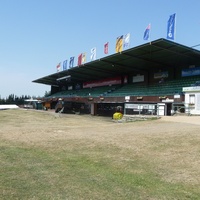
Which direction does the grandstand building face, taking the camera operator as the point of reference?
facing the viewer and to the left of the viewer
